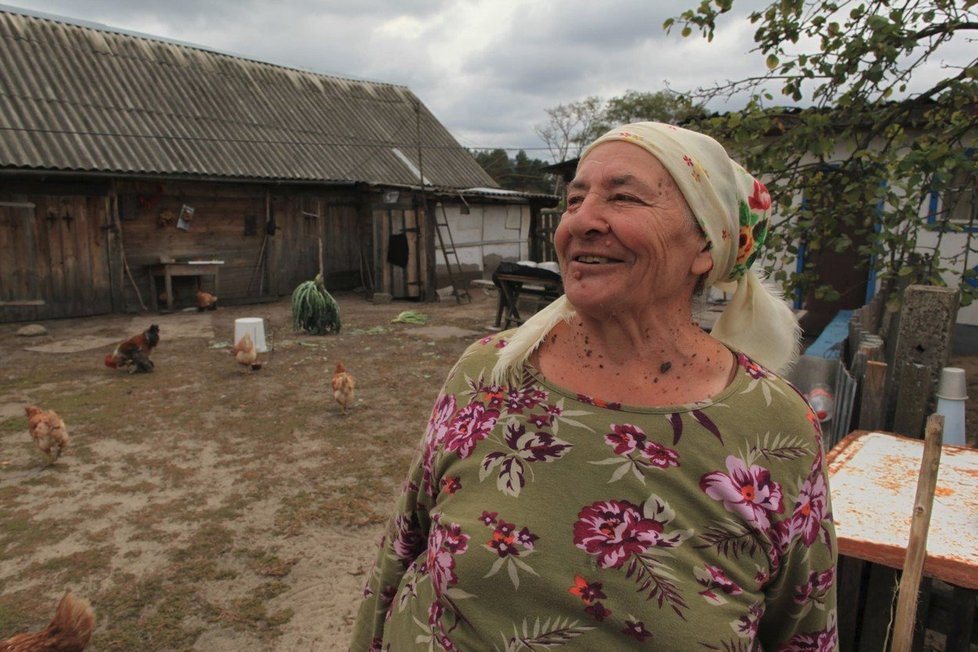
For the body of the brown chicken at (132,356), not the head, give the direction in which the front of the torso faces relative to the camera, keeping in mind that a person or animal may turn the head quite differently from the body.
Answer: to the viewer's left

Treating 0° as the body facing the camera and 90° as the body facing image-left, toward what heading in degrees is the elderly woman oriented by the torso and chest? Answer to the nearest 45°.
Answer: approximately 0°

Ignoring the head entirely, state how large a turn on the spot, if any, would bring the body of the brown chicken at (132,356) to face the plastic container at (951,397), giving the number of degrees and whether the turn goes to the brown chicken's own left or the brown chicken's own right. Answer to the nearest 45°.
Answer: approximately 135° to the brown chicken's own left

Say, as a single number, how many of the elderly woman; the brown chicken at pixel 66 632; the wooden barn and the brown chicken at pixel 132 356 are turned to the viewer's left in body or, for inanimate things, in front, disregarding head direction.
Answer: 2

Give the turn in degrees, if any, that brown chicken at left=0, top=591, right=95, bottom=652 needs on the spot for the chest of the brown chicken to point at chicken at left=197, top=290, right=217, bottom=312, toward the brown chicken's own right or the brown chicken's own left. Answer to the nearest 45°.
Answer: approximately 90° to the brown chicken's own right

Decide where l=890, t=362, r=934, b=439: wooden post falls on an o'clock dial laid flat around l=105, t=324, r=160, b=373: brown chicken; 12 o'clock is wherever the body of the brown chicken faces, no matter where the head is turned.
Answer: The wooden post is roughly at 8 o'clock from the brown chicken.

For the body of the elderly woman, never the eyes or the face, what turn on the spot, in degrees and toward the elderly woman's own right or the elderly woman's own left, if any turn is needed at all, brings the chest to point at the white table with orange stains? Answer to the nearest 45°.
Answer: approximately 135° to the elderly woman's own left

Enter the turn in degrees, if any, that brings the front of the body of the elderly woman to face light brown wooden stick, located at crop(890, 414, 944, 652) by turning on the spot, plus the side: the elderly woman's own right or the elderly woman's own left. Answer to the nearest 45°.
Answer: approximately 135° to the elderly woman's own left

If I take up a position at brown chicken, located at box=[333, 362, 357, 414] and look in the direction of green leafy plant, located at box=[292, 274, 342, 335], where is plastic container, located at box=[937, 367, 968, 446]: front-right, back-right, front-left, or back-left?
back-right

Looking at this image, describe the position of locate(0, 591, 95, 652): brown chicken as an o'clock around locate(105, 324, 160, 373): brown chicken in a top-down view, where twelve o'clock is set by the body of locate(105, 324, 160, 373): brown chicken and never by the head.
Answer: locate(0, 591, 95, 652): brown chicken is roughly at 9 o'clock from locate(105, 324, 160, 373): brown chicken.

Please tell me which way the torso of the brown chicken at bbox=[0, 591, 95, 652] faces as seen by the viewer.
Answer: to the viewer's left

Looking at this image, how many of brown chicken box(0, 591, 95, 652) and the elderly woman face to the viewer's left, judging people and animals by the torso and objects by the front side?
1
